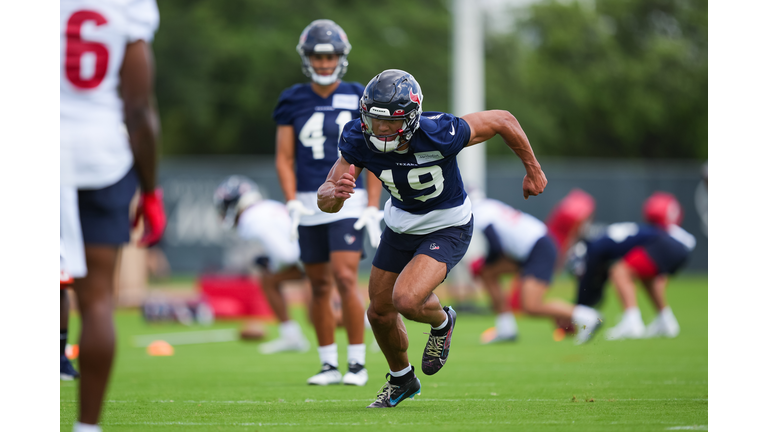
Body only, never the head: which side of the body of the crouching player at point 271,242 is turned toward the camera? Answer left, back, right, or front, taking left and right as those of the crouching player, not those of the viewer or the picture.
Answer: left

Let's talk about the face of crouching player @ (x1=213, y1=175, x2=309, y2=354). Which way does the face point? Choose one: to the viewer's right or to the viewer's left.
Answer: to the viewer's left

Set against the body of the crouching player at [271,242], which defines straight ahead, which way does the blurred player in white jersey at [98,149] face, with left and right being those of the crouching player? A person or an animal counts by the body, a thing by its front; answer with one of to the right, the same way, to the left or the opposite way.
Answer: to the right

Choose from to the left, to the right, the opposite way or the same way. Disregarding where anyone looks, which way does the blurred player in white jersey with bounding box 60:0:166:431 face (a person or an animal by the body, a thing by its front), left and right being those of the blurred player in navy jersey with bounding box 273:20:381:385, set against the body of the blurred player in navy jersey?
the opposite way

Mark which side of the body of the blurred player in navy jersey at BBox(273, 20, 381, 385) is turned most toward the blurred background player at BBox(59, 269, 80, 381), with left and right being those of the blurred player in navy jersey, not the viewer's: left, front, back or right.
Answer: right

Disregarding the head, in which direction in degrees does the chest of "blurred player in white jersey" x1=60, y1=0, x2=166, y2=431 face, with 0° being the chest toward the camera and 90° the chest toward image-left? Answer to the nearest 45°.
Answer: approximately 180°

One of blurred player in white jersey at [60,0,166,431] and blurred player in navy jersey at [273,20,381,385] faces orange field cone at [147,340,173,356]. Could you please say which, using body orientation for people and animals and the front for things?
the blurred player in white jersey
